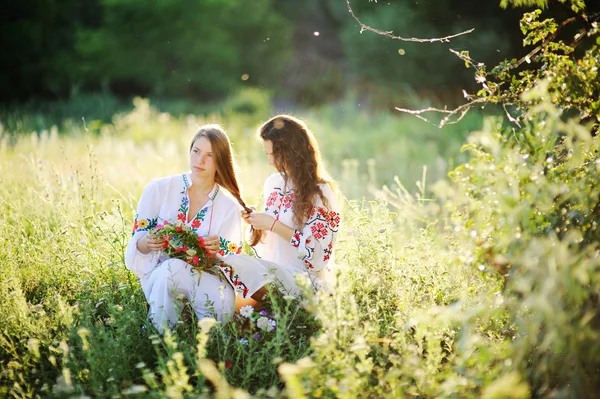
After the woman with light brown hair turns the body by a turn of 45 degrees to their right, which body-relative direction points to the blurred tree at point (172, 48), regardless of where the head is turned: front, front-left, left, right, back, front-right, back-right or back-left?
back-right

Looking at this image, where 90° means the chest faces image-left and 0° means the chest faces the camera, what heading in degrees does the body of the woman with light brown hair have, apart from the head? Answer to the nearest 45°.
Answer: approximately 0°

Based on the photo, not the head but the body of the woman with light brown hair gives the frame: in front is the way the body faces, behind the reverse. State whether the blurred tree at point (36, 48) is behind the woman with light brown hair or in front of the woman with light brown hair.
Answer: behind
